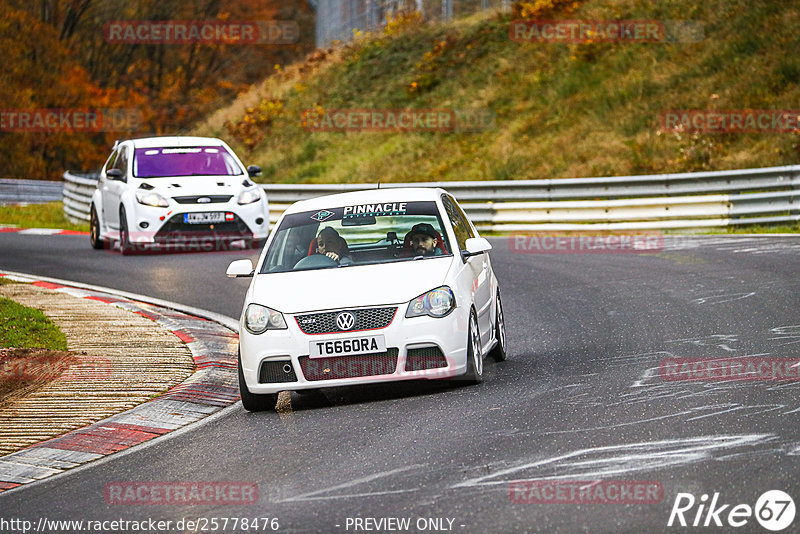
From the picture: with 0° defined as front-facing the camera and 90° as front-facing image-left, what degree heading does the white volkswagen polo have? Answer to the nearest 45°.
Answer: approximately 0°

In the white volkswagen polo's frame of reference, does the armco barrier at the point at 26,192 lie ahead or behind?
behind

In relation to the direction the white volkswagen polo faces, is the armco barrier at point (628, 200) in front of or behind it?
behind

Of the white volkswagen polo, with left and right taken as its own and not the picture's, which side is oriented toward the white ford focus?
back
